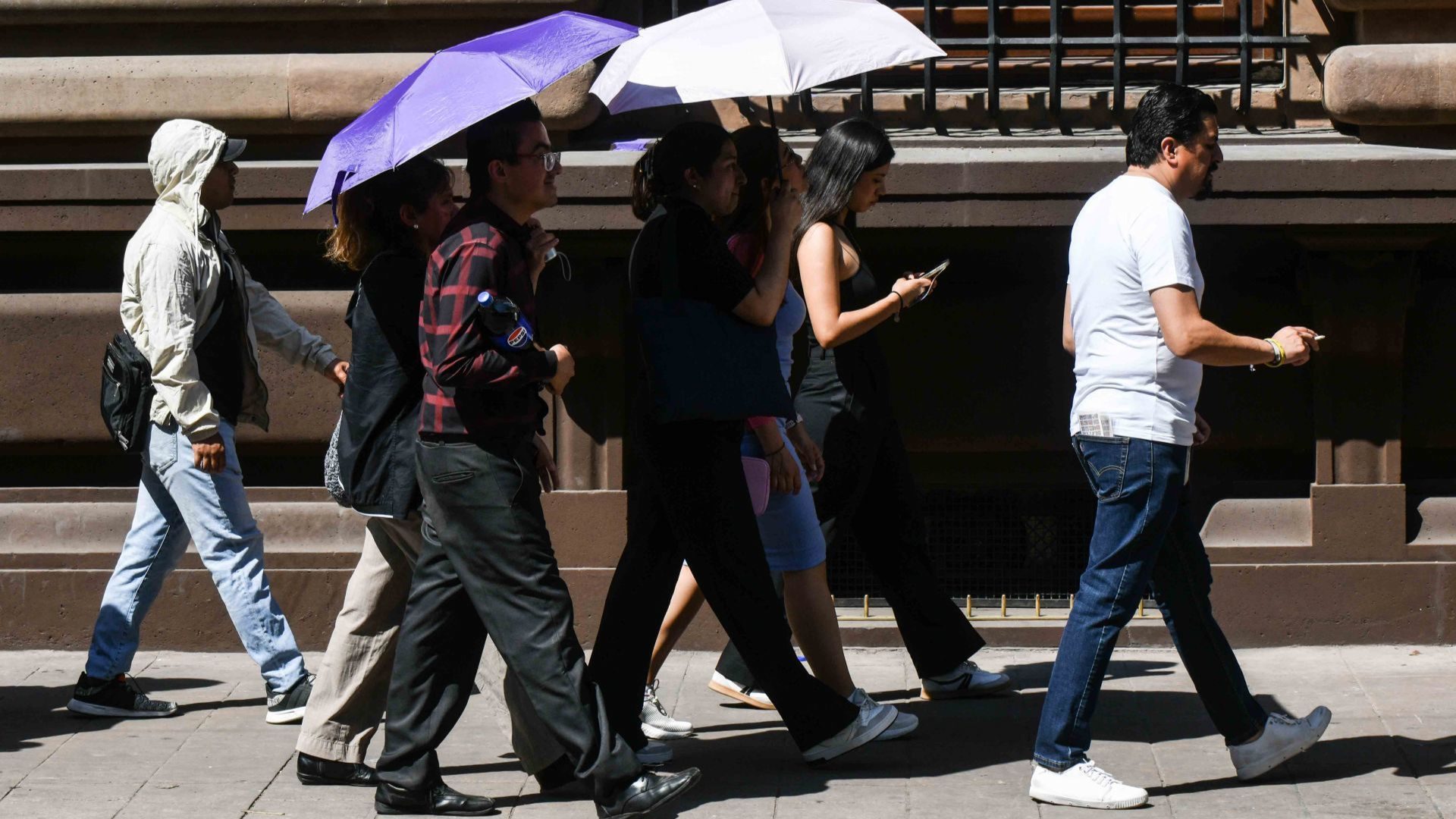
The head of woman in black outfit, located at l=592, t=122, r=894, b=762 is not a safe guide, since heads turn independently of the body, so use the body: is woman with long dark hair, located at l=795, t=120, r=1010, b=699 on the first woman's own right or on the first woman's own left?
on the first woman's own left

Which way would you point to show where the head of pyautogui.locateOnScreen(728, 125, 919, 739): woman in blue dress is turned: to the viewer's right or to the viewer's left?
to the viewer's right

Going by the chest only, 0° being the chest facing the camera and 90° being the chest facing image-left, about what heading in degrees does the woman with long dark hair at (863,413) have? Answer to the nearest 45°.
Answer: approximately 270°

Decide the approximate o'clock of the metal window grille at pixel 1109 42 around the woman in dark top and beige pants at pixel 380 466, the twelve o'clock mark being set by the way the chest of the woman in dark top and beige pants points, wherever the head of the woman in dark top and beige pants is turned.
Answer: The metal window grille is roughly at 11 o'clock from the woman in dark top and beige pants.

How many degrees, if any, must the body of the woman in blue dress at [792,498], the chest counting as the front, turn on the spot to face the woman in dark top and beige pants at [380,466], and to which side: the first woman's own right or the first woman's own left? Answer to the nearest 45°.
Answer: approximately 180°

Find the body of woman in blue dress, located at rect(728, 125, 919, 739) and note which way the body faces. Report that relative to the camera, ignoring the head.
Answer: to the viewer's right

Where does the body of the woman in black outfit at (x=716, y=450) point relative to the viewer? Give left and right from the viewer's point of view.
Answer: facing to the right of the viewer

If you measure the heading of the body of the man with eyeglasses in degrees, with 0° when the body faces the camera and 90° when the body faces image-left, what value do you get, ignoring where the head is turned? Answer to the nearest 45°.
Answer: approximately 270°

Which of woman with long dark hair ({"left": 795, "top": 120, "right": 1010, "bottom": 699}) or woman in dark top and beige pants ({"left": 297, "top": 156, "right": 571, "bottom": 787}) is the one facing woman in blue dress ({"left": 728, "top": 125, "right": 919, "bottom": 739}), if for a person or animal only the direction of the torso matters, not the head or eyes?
woman in dark top and beige pants ({"left": 297, "top": 156, "right": 571, "bottom": 787})

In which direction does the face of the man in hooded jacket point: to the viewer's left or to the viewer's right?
to the viewer's right

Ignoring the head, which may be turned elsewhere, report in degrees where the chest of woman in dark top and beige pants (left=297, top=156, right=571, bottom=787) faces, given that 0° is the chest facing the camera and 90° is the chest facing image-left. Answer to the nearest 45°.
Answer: approximately 270°
